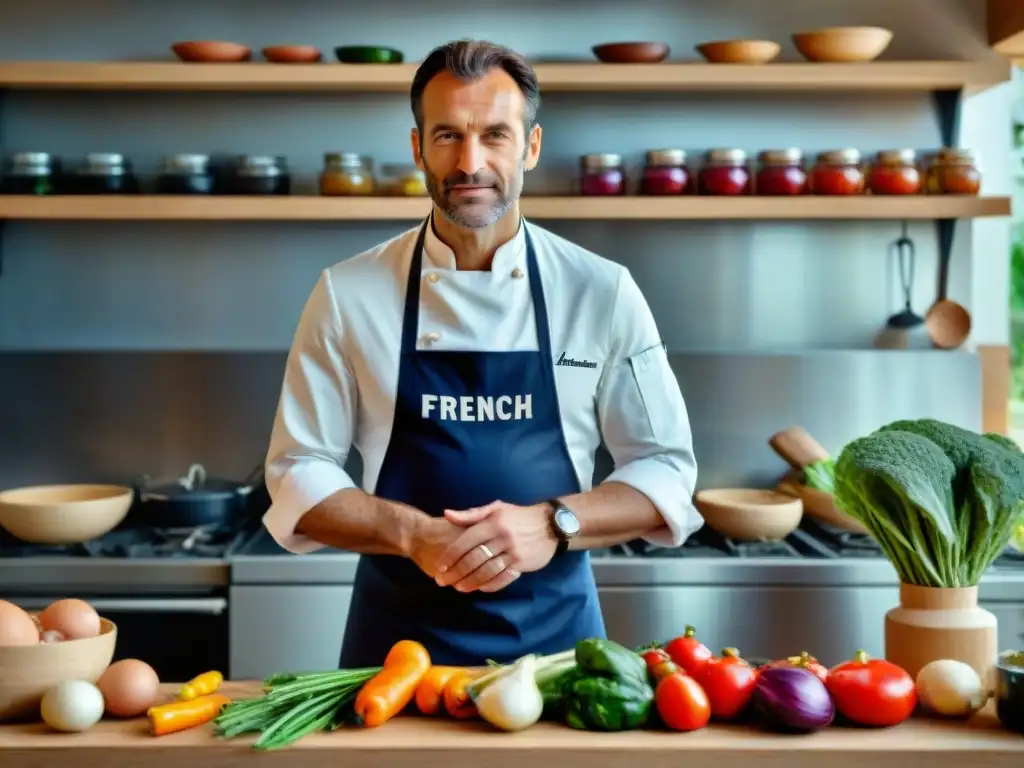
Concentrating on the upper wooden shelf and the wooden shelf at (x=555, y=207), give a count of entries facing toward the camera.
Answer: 2

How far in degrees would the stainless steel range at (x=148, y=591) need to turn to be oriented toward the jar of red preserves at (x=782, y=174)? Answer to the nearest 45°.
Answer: approximately 90° to its left

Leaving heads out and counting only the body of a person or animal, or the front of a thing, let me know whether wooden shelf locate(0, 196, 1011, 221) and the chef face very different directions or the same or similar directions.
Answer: same or similar directions

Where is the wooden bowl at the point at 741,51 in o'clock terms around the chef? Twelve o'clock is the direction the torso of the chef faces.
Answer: The wooden bowl is roughly at 7 o'clock from the chef.

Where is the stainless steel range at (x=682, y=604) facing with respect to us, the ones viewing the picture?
facing the viewer

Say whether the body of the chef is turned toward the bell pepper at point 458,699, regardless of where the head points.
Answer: yes

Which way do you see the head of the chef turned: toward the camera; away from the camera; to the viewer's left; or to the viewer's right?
toward the camera

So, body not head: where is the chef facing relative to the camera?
toward the camera

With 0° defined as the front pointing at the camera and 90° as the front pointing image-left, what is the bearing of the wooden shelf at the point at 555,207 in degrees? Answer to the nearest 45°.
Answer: approximately 0°

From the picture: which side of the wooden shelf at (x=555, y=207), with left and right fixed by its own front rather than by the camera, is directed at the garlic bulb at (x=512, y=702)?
front

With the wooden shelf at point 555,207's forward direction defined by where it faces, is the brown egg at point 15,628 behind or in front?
in front

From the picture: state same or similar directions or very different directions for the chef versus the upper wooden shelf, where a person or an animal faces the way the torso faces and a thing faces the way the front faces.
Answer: same or similar directions

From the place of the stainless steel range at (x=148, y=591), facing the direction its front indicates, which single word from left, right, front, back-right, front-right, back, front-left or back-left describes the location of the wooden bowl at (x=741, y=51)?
left

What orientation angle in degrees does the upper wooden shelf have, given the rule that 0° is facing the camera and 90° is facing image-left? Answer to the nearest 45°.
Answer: approximately 0°

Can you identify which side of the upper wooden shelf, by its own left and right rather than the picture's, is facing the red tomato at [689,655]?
front

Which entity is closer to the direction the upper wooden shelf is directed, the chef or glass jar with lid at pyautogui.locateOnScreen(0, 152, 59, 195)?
the chef

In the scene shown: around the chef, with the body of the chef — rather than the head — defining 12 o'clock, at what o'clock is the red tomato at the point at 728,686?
The red tomato is roughly at 11 o'clock from the chef.
